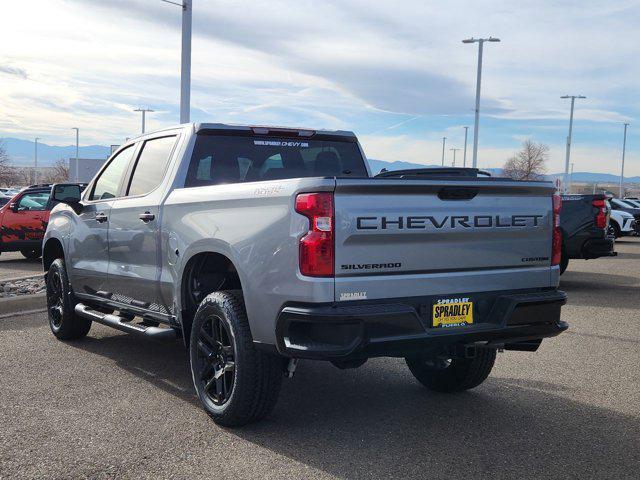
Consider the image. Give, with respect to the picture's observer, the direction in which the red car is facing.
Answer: facing to the left of the viewer

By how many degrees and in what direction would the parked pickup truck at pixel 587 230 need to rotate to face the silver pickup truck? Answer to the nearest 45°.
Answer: approximately 90° to its left

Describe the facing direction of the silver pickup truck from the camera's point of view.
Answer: facing away from the viewer and to the left of the viewer

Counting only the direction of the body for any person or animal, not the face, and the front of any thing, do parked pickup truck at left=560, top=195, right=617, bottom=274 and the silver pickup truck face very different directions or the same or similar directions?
same or similar directions

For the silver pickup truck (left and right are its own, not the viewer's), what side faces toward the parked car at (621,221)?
right

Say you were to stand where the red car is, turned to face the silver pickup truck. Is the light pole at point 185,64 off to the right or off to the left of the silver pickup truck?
left

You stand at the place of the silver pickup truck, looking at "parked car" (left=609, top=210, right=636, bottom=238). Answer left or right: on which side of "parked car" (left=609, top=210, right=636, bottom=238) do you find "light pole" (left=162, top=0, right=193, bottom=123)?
left

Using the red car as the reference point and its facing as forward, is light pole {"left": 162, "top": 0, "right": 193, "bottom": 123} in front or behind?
behind

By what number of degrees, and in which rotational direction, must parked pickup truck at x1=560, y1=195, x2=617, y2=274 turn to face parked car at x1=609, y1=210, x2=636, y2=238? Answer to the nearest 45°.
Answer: approximately 90° to its right
